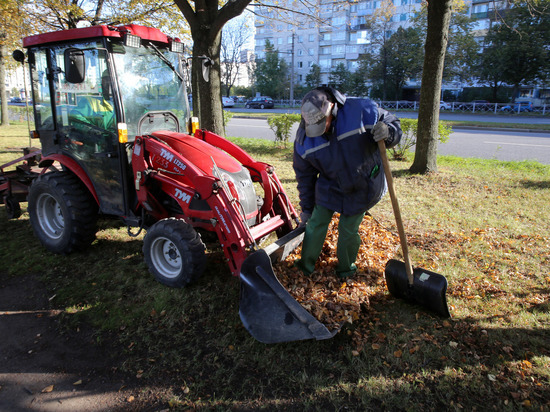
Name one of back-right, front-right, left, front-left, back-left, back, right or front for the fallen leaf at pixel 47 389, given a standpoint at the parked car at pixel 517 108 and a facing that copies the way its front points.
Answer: left

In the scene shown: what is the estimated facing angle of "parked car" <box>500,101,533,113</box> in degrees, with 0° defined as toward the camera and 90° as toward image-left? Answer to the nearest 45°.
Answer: approximately 90°

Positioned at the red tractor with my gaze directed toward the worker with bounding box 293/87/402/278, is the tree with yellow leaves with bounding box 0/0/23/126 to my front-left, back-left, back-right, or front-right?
back-left

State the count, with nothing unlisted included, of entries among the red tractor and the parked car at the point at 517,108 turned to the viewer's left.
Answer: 1

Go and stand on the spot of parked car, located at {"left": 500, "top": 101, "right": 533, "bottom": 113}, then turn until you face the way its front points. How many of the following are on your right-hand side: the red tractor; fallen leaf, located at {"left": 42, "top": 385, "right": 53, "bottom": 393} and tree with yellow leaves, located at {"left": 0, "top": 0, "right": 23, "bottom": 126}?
0

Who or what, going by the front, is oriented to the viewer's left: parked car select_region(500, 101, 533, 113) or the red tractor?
the parked car

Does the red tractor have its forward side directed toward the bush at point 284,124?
no

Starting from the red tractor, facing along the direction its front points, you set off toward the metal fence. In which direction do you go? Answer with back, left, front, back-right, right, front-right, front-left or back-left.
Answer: left

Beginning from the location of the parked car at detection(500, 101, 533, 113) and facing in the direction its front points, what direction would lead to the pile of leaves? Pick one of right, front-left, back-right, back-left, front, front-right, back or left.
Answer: left

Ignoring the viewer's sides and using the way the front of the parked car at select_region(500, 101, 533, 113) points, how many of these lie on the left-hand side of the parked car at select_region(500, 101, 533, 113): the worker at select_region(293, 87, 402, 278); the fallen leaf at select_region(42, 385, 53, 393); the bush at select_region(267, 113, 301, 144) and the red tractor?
4

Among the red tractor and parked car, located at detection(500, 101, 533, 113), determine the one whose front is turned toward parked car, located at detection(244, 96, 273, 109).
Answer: parked car, located at detection(500, 101, 533, 113)

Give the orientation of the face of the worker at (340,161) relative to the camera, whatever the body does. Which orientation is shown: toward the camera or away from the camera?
toward the camera

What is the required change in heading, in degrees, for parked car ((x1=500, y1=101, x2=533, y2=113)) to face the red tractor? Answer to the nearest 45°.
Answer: approximately 90° to its left

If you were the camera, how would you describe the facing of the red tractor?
facing the viewer and to the right of the viewer

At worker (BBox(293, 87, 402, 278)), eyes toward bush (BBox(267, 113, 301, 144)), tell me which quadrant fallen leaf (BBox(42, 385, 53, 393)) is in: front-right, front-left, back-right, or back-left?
back-left

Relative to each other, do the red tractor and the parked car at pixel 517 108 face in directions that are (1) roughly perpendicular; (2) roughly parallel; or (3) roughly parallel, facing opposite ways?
roughly parallel, facing opposite ways

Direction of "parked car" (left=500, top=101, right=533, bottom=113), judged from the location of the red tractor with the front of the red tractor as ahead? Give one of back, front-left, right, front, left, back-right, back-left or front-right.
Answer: left

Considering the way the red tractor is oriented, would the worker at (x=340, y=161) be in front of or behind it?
in front

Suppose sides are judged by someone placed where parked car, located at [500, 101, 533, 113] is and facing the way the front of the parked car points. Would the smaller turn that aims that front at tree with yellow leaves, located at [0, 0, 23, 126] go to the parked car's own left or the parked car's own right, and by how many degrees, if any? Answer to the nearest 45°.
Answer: approximately 45° to the parked car's own left
